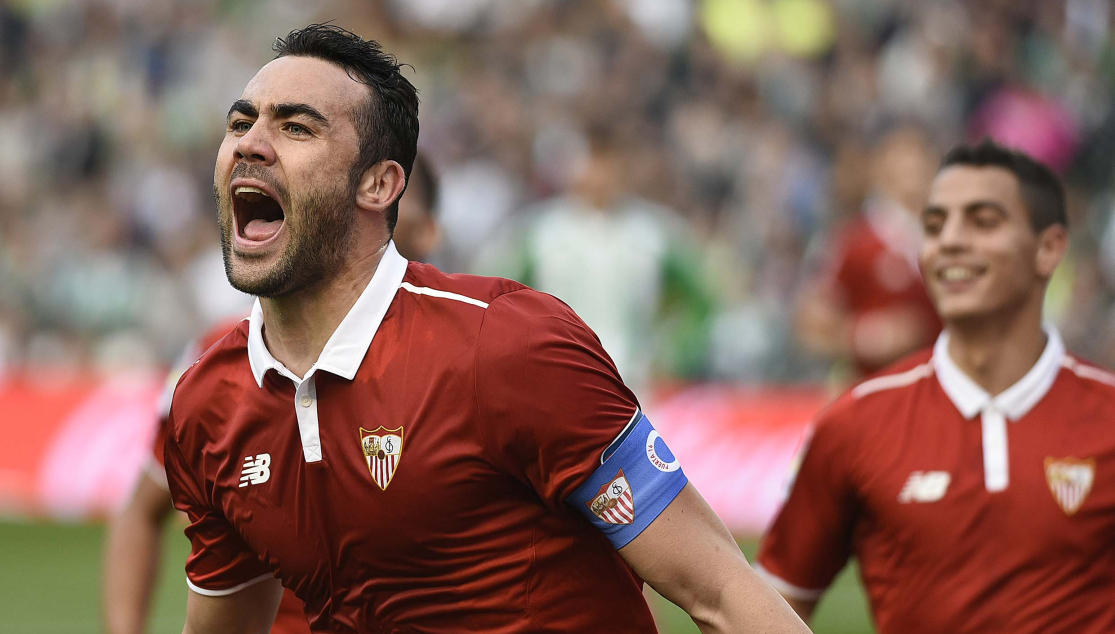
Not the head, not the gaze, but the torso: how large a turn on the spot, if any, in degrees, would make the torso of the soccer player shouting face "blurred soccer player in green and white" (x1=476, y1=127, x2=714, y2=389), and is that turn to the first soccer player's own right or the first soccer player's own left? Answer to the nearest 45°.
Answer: approximately 135° to the first soccer player's own right

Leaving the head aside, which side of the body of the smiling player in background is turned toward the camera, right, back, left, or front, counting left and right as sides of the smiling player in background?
front

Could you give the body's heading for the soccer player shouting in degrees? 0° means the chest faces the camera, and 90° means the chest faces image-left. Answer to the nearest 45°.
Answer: approximately 45°

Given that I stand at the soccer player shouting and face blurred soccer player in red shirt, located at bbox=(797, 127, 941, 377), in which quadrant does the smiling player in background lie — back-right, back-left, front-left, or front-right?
front-right

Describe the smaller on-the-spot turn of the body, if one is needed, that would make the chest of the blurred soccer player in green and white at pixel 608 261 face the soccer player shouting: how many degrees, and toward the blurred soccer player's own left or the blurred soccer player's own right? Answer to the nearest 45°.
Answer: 0° — they already face them

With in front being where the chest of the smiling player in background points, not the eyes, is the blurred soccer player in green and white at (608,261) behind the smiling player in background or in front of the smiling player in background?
behind

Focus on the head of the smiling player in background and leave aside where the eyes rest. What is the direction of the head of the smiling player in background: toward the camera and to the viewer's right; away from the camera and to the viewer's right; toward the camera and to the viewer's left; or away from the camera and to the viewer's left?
toward the camera and to the viewer's left

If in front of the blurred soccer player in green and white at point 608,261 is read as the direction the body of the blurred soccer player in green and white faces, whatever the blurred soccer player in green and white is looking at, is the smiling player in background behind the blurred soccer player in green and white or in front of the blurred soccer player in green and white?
in front

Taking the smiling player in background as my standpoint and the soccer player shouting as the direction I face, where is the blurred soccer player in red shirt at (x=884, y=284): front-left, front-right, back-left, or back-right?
back-right

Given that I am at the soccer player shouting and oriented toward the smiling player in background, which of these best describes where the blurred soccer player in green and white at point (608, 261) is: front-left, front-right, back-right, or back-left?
front-left

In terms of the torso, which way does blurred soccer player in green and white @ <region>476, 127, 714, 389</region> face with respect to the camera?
toward the camera
